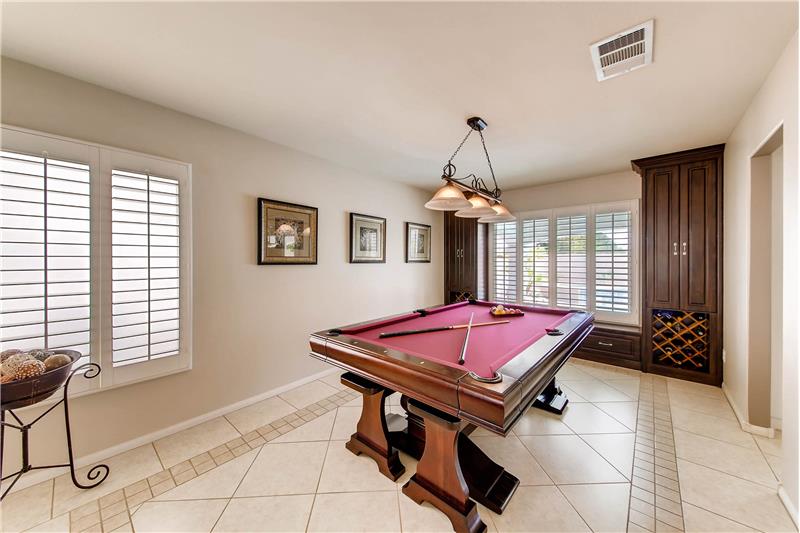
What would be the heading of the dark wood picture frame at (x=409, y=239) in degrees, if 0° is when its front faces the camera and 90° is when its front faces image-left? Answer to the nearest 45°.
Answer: approximately 315°

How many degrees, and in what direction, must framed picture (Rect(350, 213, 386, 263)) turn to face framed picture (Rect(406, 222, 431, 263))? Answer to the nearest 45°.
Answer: approximately 90° to its left

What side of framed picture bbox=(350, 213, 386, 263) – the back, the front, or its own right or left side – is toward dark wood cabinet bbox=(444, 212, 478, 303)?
left

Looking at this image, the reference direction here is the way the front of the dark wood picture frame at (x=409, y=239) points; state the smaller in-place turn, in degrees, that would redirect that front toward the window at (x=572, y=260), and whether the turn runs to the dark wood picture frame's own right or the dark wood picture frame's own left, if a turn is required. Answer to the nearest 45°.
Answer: approximately 45° to the dark wood picture frame's own left

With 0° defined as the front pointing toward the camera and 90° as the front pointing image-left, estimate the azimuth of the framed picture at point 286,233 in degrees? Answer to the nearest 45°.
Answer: approximately 315°

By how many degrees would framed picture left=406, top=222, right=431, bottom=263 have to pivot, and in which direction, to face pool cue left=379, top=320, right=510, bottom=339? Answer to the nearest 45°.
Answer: approximately 45° to its right

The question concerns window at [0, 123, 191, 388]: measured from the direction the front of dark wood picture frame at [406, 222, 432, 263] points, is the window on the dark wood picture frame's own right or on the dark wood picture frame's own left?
on the dark wood picture frame's own right

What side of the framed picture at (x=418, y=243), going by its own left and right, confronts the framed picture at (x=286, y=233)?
right

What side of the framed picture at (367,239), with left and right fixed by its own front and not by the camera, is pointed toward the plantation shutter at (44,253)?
right

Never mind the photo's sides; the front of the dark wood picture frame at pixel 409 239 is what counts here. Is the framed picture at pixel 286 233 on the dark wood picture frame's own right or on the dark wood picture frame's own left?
on the dark wood picture frame's own right
